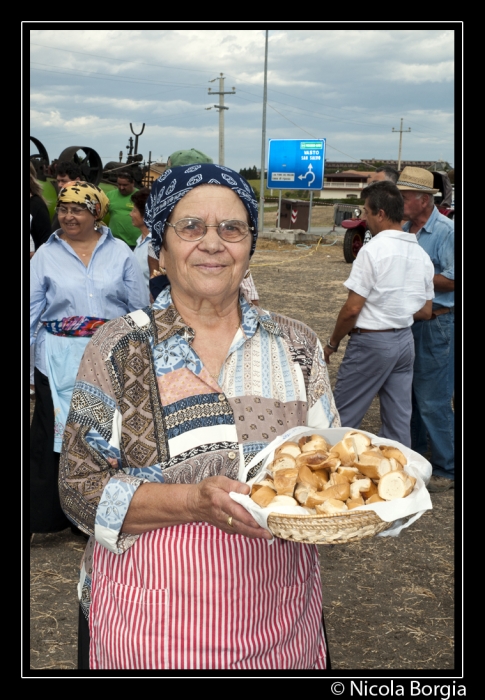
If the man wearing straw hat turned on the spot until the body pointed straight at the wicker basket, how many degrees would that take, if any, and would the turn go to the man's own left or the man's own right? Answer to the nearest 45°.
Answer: approximately 90° to the man's own left

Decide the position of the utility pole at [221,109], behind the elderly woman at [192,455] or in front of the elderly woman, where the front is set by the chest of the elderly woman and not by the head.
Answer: behind

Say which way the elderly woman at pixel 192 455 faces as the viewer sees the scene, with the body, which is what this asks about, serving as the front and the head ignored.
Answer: toward the camera

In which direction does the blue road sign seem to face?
toward the camera

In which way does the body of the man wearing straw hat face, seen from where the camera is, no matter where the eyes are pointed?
to the viewer's left

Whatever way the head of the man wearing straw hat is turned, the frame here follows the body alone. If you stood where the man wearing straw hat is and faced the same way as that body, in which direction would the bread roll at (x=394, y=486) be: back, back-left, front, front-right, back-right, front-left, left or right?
left

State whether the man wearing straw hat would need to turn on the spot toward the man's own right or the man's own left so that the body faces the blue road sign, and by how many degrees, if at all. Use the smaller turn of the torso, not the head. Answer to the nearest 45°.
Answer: approximately 90° to the man's own right

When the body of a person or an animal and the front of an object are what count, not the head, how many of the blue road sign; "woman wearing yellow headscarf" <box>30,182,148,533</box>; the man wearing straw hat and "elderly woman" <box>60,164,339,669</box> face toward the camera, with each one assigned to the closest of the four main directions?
3

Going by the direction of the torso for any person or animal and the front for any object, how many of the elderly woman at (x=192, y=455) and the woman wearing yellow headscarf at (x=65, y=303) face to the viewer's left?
0

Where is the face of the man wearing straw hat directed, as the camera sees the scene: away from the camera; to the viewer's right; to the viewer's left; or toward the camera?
to the viewer's left

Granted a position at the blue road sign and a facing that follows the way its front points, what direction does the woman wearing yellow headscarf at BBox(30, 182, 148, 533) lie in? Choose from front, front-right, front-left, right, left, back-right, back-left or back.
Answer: front
